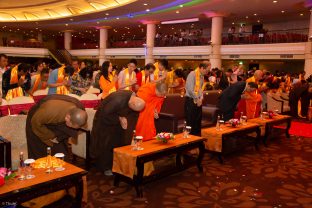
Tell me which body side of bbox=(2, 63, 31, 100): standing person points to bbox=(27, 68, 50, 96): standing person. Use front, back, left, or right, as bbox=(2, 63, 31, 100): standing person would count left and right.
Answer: left

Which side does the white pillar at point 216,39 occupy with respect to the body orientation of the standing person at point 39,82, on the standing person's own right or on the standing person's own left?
on the standing person's own left

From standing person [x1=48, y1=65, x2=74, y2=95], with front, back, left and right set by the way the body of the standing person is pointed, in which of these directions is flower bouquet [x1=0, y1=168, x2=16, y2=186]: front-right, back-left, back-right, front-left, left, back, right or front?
front-right

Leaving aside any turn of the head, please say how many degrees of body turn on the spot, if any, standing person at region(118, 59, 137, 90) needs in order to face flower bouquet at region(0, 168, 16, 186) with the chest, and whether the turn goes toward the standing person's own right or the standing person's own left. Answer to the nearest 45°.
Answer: approximately 45° to the standing person's own right
